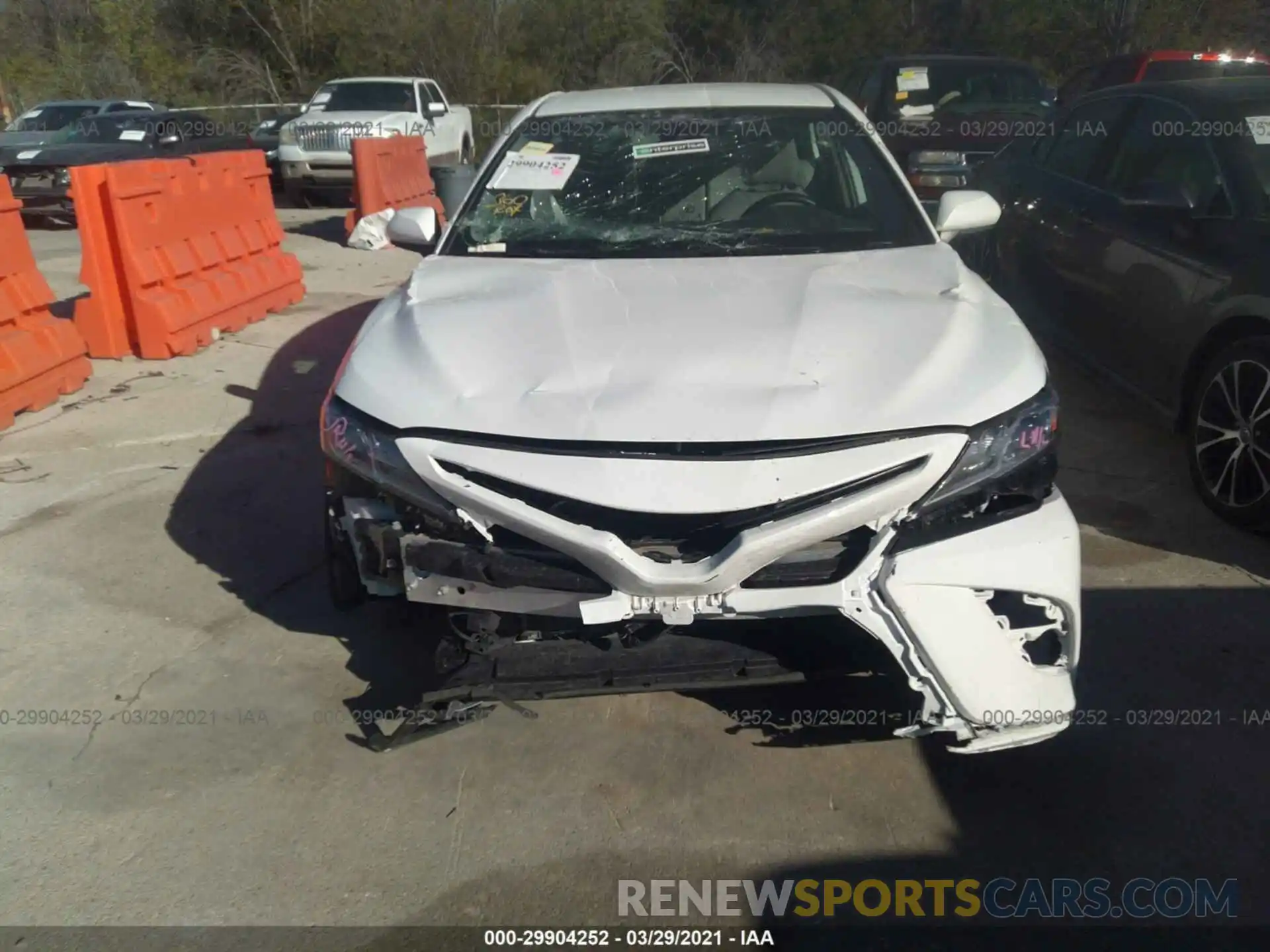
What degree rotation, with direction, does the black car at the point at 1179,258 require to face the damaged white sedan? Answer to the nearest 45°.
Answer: approximately 45° to its right

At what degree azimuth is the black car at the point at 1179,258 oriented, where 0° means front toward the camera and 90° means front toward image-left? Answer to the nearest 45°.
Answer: approximately 315°

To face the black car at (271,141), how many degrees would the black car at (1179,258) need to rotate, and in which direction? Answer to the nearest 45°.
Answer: approximately 180°

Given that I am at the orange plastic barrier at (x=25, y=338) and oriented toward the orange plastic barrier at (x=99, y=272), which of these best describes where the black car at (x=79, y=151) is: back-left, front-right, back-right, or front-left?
front-left

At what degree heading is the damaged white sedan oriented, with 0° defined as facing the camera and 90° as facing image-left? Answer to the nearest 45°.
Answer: approximately 0°

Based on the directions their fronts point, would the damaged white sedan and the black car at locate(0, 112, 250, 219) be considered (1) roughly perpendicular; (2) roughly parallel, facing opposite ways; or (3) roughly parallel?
roughly parallel

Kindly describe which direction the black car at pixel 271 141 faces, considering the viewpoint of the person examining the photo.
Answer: facing the viewer and to the left of the viewer

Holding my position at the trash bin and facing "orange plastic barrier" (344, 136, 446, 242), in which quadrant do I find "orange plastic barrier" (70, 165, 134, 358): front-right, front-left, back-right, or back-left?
front-left

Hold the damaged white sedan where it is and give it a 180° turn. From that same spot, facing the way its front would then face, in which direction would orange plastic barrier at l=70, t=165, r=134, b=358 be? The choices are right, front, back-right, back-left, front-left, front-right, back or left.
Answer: front-left

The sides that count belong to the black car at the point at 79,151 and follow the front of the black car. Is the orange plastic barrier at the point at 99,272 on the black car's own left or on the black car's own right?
on the black car's own left

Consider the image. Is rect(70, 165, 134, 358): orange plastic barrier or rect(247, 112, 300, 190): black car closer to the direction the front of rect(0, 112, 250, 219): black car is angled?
the orange plastic barrier

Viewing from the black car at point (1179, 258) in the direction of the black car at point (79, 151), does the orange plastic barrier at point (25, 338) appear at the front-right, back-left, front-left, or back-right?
front-left
